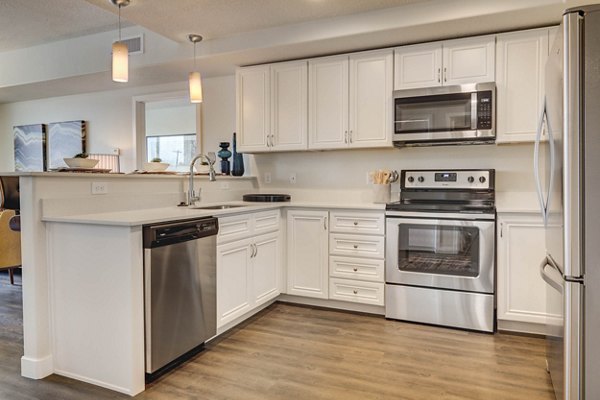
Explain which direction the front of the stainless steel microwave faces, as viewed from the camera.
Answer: facing the viewer

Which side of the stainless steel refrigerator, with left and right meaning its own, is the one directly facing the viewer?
left

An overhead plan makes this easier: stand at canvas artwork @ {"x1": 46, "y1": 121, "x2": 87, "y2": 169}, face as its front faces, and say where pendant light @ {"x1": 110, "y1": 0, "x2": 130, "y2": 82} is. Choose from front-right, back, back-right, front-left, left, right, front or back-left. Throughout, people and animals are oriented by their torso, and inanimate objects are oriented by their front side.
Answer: front-left

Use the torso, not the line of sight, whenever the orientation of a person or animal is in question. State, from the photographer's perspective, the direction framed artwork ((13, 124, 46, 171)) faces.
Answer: facing the viewer and to the left of the viewer

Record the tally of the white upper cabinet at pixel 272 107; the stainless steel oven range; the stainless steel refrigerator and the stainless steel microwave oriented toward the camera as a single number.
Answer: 3

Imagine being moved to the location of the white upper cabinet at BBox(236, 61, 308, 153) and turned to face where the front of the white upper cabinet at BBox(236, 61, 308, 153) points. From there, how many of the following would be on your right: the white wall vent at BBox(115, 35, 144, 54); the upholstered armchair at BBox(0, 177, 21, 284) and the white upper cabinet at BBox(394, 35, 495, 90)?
2

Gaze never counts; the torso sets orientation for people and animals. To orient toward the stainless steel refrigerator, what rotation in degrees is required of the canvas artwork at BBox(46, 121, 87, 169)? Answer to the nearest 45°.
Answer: approximately 45° to its left

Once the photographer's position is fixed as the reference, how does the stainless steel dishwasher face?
facing the viewer and to the right of the viewer

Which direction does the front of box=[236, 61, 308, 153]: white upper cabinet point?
toward the camera
